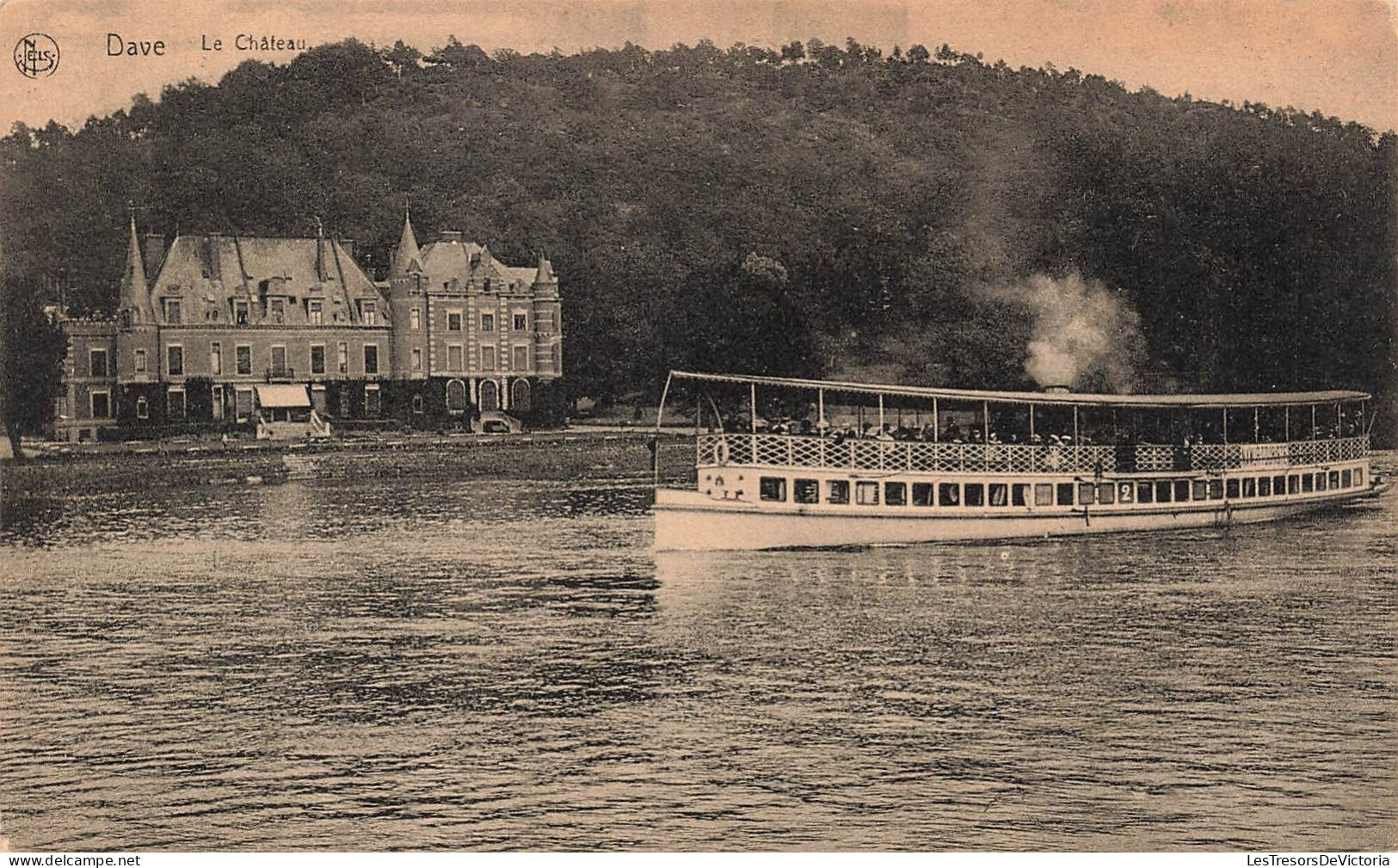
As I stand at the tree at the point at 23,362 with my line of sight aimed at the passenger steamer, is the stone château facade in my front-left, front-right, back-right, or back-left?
front-left

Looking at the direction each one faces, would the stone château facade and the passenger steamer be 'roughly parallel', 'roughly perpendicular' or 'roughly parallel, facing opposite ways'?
roughly perpendicular

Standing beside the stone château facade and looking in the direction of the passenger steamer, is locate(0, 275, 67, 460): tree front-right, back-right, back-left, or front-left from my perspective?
back-right

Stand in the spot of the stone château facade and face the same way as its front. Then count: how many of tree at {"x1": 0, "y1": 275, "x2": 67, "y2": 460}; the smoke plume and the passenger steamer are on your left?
2

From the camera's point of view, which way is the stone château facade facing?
toward the camera

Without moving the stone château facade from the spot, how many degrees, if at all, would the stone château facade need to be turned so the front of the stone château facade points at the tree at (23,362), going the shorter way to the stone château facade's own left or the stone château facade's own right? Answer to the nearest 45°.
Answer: approximately 45° to the stone château facade's own right

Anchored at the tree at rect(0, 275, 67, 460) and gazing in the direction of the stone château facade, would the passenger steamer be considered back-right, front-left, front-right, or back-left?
front-right

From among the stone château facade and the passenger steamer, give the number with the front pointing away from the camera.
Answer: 0
